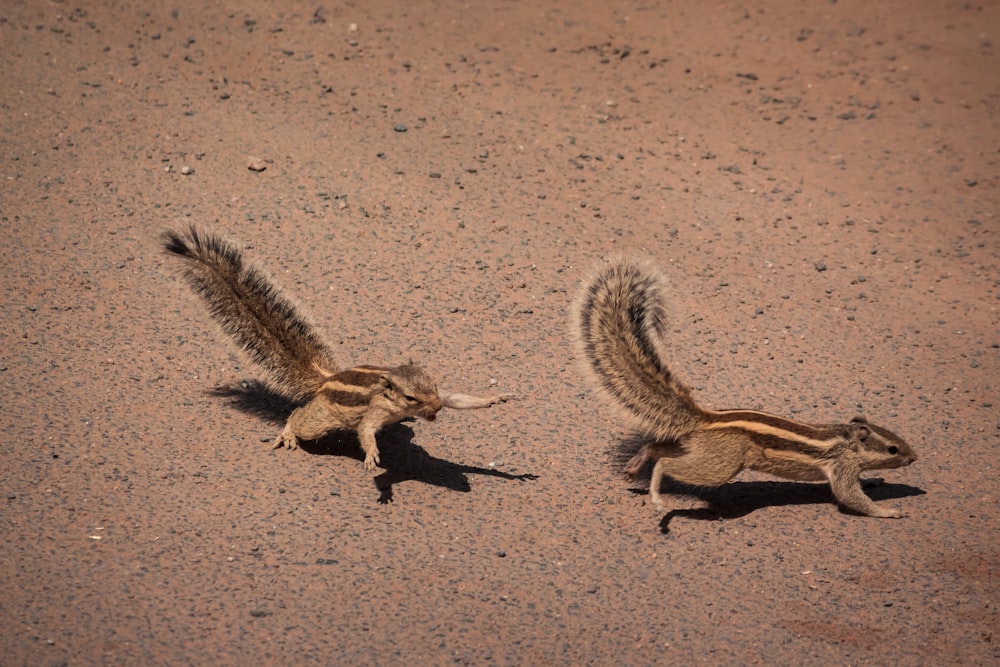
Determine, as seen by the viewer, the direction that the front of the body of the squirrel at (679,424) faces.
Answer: to the viewer's right

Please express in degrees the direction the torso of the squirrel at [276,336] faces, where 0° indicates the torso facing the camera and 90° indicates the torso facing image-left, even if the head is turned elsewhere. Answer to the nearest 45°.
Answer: approximately 315°

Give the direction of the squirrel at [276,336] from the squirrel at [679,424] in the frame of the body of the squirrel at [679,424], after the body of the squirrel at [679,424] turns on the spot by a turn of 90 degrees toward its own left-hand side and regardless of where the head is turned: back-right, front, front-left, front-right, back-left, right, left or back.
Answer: left
